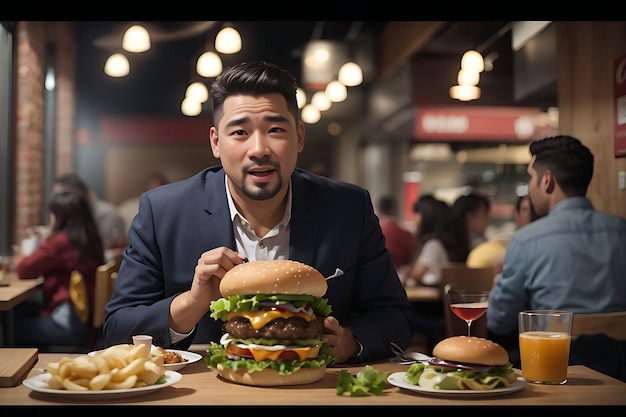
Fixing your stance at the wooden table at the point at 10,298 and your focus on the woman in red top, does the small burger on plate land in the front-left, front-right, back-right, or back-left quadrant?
back-right

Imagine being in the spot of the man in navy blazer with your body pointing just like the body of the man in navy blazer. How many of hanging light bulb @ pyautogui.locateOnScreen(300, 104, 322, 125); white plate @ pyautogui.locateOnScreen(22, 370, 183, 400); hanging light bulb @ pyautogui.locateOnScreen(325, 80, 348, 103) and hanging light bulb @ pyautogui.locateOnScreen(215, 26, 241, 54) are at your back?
3

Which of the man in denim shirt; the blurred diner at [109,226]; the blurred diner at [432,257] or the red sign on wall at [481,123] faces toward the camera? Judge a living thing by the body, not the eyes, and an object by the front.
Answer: the red sign on wall

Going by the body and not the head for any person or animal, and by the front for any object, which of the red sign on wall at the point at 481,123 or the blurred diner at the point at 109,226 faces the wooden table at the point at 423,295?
the red sign on wall

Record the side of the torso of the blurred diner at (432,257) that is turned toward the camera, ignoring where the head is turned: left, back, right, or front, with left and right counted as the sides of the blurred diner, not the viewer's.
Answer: left
